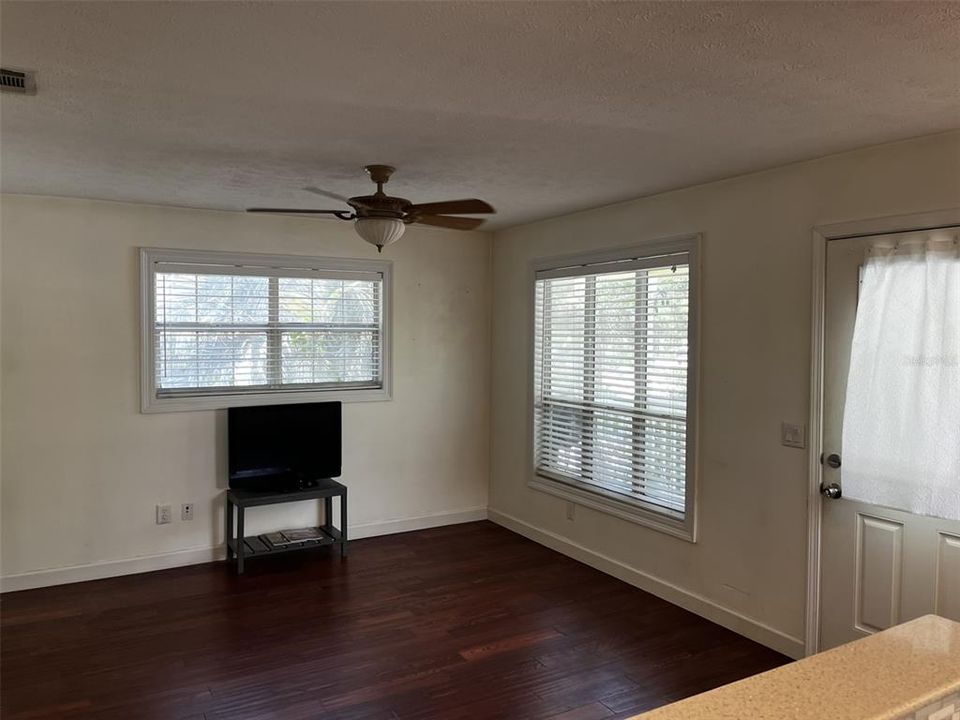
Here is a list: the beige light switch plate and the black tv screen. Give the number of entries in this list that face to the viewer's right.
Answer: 0

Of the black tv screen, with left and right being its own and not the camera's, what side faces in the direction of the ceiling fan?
front

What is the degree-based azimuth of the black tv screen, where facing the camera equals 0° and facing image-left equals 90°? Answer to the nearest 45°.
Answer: approximately 0°

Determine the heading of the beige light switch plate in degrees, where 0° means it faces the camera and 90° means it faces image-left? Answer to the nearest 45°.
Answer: approximately 45°

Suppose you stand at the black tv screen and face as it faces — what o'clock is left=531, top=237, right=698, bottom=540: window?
The window is roughly at 10 o'clock from the black tv screen.

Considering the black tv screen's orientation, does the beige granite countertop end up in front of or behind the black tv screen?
in front

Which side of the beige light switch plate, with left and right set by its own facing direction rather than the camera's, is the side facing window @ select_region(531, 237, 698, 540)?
right

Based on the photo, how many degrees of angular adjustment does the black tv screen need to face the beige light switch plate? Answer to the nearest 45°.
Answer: approximately 45° to its left

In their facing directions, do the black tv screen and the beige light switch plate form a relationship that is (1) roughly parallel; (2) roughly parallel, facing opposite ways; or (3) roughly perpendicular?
roughly perpendicular
